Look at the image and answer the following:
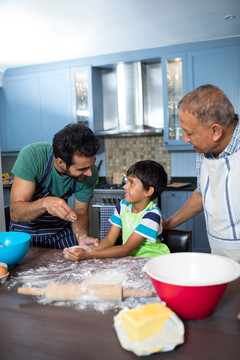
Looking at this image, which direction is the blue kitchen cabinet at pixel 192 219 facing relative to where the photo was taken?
toward the camera

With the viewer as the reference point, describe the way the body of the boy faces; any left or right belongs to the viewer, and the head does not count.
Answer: facing the viewer and to the left of the viewer

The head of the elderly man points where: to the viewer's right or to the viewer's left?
to the viewer's left

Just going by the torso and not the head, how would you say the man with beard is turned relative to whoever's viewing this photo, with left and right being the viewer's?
facing the viewer and to the right of the viewer

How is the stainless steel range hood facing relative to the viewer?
toward the camera

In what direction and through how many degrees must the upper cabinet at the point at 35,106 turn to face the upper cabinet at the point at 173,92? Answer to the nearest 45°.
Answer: approximately 45° to its left

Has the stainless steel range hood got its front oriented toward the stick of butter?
yes

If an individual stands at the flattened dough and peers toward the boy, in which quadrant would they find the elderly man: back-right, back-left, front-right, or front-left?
front-right

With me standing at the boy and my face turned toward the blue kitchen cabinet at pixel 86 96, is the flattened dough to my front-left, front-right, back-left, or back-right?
back-left

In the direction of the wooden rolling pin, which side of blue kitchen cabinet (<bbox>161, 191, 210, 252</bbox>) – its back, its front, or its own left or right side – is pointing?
front

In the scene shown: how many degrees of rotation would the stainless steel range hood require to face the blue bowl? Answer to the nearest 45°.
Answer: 0° — it already faces it

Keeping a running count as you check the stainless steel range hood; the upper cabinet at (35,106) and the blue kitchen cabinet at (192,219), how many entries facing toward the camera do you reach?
3
